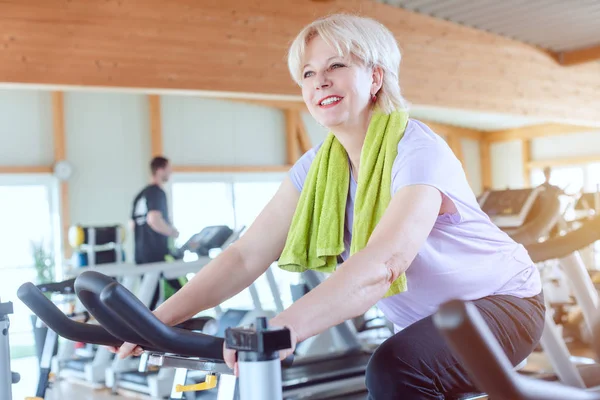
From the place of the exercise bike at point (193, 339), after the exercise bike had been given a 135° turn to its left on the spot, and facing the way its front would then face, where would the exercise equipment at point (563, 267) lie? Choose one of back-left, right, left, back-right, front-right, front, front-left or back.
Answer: front-left

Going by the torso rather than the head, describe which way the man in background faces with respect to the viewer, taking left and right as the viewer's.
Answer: facing away from the viewer and to the right of the viewer

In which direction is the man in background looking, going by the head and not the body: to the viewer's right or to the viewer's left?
to the viewer's right

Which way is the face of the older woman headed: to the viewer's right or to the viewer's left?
to the viewer's left

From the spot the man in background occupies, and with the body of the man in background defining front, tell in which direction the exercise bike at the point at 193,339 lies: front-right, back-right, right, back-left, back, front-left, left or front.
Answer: back-right

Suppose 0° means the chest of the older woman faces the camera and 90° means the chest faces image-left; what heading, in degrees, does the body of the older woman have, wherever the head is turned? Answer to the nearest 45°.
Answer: approximately 45°

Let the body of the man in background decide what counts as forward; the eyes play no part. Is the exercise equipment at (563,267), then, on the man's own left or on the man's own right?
on the man's own right

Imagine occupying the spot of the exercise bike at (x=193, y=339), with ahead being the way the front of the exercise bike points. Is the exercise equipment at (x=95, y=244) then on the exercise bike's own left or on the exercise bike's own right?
on the exercise bike's own right

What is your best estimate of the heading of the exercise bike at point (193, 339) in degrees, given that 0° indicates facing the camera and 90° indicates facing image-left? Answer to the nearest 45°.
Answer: approximately 45°
